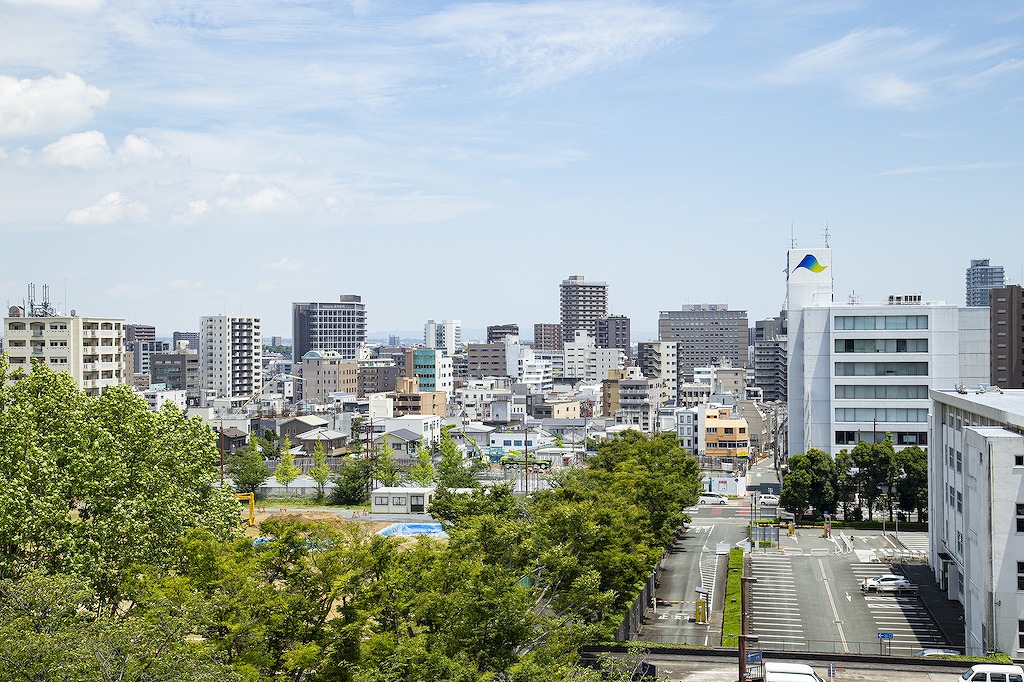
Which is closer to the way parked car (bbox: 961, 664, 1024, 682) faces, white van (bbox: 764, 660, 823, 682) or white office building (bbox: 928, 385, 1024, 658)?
the white van

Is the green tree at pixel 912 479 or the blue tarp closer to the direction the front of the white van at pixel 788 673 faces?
the green tree

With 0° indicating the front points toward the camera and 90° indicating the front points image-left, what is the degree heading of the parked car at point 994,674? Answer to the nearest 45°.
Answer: approximately 90°

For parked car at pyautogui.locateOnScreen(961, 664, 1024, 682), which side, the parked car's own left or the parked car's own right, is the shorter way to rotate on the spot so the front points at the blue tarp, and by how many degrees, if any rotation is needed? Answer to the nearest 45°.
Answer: approximately 45° to the parked car's own right
